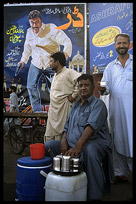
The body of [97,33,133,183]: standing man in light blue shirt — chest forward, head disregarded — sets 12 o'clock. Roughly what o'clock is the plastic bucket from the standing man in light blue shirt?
The plastic bucket is roughly at 2 o'clock from the standing man in light blue shirt.

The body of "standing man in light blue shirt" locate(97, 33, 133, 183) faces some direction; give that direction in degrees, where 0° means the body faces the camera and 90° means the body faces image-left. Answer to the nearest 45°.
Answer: approximately 0°

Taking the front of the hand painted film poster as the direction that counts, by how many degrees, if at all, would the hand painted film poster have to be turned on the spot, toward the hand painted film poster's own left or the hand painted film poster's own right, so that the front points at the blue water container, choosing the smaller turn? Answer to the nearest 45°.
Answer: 0° — it already faces it

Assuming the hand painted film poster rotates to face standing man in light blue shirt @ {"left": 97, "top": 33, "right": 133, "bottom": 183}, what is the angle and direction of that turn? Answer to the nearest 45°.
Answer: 0° — it already faces them

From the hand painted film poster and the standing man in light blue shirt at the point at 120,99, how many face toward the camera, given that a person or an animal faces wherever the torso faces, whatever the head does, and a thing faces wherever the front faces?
2

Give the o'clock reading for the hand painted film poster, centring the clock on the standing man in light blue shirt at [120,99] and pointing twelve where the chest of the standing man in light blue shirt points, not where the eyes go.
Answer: The hand painted film poster is roughly at 5 o'clock from the standing man in light blue shirt.

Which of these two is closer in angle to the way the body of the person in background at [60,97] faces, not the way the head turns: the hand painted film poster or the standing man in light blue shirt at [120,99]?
the standing man in light blue shirt

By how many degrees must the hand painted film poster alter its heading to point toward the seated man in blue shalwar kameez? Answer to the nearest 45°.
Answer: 0° — it already faces them
